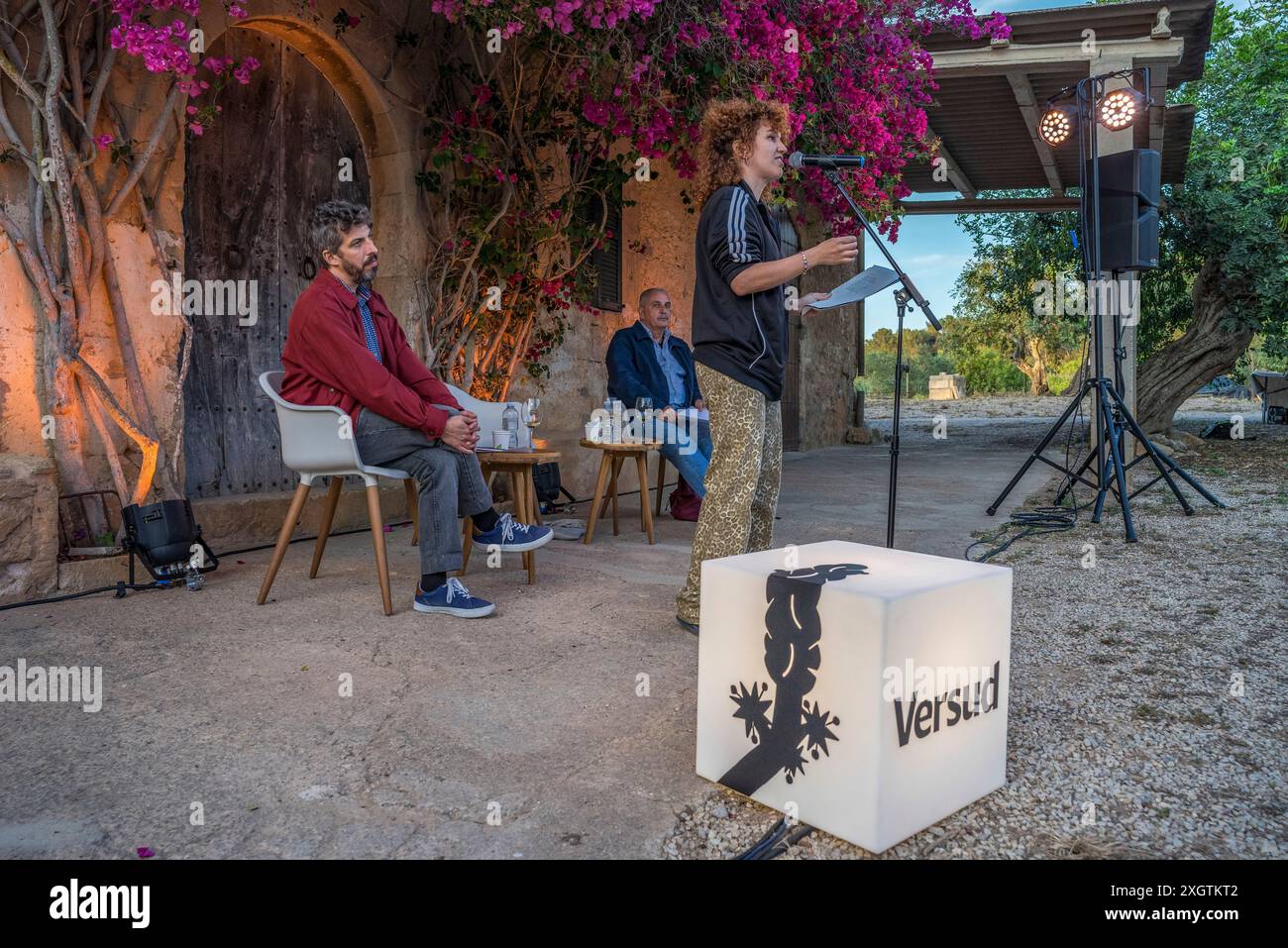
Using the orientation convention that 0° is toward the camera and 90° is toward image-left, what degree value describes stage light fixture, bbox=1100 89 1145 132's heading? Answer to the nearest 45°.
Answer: approximately 45°

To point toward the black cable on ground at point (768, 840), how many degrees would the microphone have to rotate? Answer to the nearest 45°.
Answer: approximately 90° to its left

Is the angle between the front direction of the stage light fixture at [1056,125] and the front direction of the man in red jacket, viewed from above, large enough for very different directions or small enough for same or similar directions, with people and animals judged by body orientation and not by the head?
very different directions

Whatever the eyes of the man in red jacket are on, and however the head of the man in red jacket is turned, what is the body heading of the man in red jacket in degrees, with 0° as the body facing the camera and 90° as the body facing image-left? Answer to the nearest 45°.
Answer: approximately 270°

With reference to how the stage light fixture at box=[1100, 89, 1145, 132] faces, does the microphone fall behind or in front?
in front

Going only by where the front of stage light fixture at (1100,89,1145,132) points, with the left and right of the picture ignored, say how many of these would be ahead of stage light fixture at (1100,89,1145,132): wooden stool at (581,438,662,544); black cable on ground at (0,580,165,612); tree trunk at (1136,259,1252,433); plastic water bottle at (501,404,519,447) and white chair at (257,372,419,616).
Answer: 4

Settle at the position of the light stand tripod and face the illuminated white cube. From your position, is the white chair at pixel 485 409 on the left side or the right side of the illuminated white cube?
right

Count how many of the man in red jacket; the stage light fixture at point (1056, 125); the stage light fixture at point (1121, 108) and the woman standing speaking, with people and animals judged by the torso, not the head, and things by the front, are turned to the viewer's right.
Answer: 2

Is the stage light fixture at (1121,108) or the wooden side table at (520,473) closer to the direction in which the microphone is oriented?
the wooden side table

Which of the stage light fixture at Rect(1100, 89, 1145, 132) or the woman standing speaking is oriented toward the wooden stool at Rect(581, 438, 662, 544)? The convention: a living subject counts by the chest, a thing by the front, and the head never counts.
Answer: the stage light fixture

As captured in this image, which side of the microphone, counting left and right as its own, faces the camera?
left

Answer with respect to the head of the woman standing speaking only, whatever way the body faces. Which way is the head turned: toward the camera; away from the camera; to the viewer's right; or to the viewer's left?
to the viewer's right
